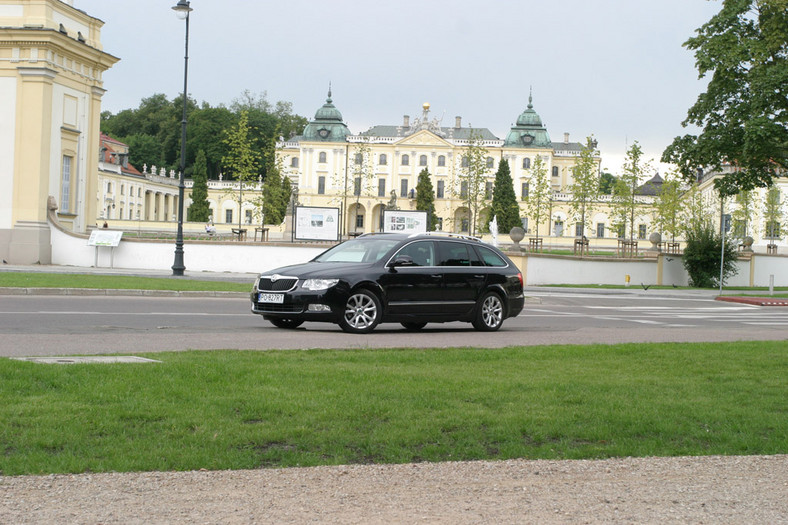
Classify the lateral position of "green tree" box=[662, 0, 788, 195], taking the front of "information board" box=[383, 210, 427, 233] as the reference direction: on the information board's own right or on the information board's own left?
on the information board's own left

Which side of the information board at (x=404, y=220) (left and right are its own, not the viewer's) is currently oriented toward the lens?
front

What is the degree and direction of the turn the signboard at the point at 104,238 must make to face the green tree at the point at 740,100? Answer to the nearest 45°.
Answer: approximately 90° to its left

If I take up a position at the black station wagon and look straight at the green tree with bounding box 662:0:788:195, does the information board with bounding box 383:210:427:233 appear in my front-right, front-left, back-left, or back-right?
front-left

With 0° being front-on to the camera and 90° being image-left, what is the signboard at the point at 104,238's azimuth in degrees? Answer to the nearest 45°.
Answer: approximately 0°

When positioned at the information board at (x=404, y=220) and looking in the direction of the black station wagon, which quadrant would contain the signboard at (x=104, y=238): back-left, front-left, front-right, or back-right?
front-right

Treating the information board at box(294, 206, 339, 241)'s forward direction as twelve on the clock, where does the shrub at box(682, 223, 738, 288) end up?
The shrub is roughly at 9 o'clock from the information board.

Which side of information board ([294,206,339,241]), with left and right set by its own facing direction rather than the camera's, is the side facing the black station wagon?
front

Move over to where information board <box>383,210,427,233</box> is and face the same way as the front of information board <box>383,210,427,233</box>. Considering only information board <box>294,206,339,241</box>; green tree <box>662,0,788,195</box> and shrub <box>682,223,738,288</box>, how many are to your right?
1

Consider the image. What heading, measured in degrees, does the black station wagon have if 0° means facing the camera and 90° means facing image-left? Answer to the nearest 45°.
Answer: approximately 45°

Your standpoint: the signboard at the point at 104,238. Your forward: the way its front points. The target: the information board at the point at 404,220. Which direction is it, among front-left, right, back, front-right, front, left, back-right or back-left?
left

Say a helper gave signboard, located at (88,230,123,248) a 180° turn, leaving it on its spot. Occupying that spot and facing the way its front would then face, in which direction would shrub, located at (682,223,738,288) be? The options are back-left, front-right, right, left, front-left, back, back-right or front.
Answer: right
